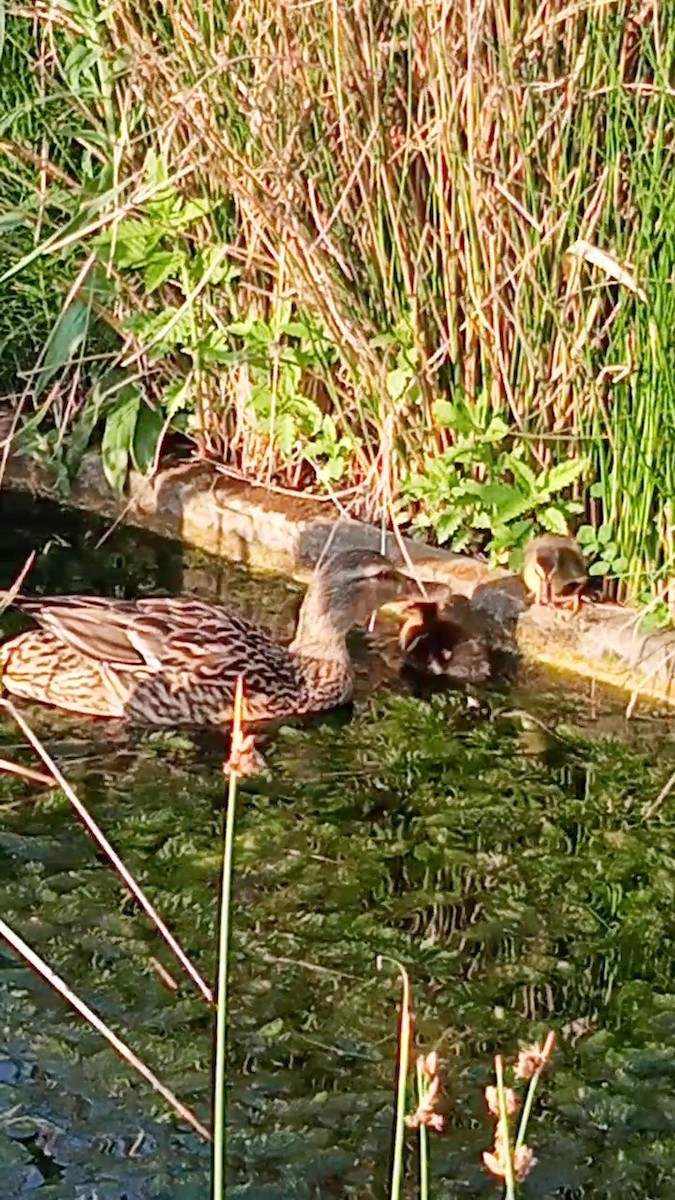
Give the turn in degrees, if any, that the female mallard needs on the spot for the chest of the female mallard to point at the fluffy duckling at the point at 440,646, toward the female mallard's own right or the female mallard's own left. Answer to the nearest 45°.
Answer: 0° — it already faces it

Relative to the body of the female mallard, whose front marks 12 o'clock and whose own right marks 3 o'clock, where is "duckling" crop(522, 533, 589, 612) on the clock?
The duckling is roughly at 12 o'clock from the female mallard.

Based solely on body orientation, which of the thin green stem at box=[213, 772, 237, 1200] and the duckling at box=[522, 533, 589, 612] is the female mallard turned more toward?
the duckling

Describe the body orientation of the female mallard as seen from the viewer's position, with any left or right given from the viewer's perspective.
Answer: facing to the right of the viewer

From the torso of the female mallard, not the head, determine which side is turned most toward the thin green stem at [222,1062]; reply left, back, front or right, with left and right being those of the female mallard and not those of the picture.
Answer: right

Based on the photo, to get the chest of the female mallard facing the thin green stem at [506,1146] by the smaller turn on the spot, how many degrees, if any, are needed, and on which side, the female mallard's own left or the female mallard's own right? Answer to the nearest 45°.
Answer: approximately 90° to the female mallard's own right
